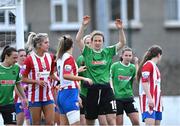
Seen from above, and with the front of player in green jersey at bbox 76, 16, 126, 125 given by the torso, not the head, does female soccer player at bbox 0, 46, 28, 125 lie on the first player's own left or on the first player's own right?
on the first player's own right

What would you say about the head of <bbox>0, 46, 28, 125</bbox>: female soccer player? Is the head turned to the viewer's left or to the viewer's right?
to the viewer's right

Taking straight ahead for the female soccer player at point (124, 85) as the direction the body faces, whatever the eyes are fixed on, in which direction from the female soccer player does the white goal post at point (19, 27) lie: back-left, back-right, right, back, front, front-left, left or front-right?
right

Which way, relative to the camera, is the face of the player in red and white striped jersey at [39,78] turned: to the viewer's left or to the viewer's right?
to the viewer's right

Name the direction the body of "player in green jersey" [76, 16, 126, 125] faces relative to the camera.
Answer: toward the camera

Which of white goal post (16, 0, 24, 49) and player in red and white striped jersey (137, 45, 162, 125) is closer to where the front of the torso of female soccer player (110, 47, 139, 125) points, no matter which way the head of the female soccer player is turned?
the player in red and white striped jersey

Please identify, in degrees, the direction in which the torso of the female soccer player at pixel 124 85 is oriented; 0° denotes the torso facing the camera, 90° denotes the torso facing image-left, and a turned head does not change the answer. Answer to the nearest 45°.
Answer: approximately 0°

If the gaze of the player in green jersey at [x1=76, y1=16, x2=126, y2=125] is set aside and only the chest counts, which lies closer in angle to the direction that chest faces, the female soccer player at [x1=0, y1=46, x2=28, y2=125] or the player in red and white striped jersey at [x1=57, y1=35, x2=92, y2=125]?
the player in red and white striped jersey

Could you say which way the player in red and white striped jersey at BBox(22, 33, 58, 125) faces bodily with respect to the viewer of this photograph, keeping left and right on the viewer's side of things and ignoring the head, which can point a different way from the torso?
facing the viewer and to the right of the viewer

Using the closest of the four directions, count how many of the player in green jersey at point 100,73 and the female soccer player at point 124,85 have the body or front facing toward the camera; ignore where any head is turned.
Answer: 2

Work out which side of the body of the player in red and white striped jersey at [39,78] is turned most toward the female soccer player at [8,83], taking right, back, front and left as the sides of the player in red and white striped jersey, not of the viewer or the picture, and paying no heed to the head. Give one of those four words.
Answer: right

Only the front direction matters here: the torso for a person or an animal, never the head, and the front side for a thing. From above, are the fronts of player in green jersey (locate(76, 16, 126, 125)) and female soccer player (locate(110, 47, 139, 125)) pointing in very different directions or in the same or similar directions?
same or similar directions
